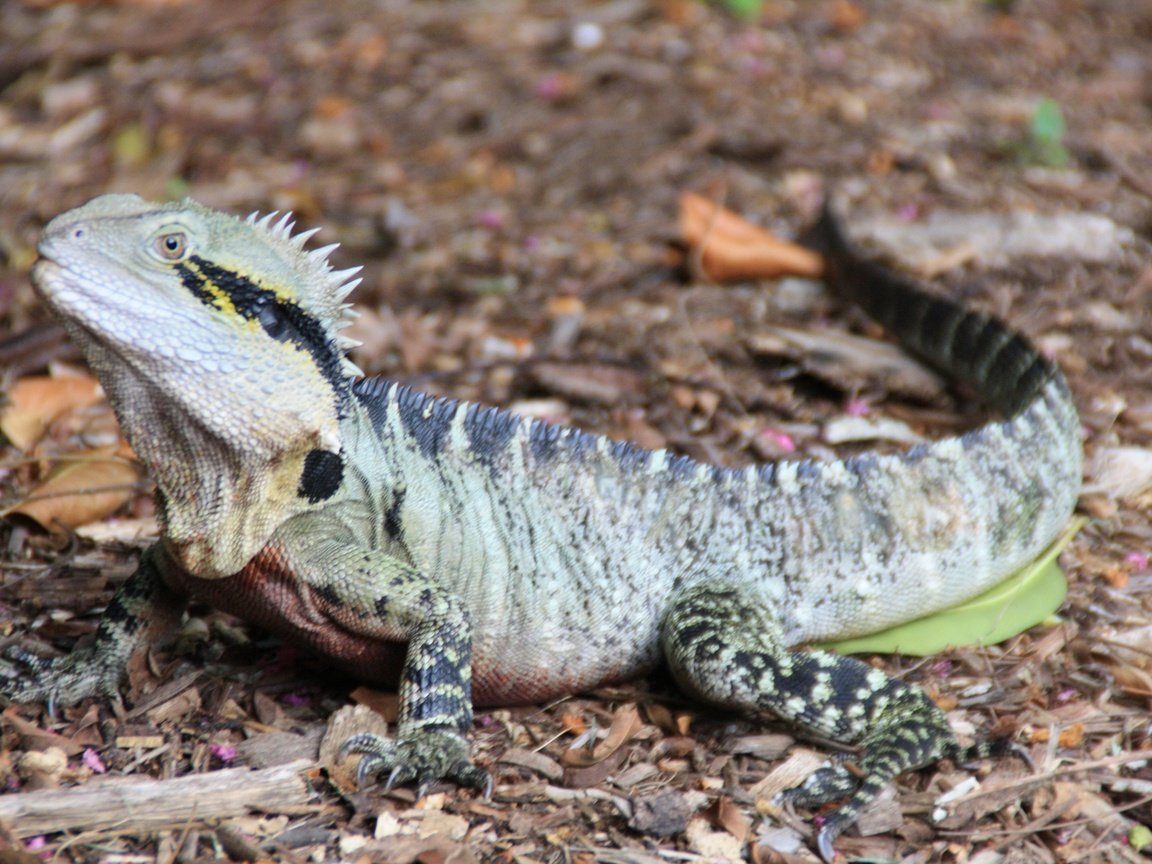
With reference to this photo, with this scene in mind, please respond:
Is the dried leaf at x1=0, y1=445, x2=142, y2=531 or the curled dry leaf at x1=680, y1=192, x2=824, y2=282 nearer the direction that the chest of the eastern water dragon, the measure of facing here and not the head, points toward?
the dried leaf

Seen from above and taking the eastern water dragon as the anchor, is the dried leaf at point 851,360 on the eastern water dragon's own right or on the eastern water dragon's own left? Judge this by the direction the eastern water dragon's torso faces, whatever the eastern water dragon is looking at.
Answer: on the eastern water dragon's own right

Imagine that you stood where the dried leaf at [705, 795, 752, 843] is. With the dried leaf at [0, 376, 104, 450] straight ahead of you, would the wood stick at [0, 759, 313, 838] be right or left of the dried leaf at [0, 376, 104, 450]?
left

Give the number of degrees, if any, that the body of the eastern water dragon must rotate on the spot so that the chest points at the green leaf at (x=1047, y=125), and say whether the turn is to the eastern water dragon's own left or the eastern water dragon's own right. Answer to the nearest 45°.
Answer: approximately 135° to the eastern water dragon's own right

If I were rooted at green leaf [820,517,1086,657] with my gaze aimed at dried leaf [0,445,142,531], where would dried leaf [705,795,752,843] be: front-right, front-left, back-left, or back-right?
front-left

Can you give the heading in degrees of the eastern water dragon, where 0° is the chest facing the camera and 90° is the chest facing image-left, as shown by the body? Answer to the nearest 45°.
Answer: approximately 90°

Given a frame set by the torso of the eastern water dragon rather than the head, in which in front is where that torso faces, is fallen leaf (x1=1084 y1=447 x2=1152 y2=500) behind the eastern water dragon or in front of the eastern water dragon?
behind
